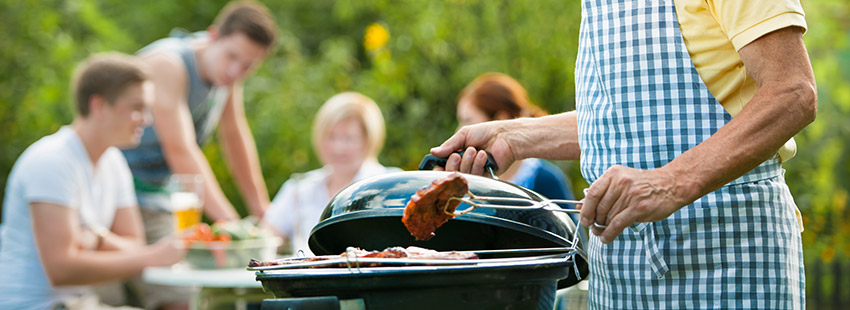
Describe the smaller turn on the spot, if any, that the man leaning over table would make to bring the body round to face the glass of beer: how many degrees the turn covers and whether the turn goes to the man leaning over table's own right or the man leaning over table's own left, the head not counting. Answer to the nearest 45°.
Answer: approximately 45° to the man leaning over table's own right

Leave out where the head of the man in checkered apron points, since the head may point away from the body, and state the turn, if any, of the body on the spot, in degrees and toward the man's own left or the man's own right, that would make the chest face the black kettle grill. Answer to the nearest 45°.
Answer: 0° — they already face it

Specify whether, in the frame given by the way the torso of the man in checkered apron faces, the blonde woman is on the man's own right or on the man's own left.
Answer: on the man's own right

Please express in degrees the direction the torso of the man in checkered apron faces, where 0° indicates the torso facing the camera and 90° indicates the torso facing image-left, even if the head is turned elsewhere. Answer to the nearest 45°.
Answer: approximately 45°

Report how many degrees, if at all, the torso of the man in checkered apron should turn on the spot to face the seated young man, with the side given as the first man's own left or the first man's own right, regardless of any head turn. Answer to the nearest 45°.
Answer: approximately 90° to the first man's own right

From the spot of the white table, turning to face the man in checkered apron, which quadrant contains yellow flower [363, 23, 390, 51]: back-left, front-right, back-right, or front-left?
back-left

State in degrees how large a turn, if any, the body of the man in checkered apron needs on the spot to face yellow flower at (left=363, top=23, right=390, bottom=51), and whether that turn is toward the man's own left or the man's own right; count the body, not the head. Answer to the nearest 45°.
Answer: approximately 90° to the man's own right
